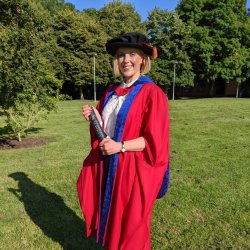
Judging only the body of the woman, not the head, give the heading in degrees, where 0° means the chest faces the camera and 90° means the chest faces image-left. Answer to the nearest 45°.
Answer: approximately 45°

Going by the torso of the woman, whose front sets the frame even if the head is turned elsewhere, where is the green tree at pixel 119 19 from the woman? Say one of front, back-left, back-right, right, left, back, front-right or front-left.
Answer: back-right

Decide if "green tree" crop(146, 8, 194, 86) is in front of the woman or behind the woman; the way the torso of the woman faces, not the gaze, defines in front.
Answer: behind

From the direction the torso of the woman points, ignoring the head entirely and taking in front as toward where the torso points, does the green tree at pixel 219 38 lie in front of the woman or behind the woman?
behind
